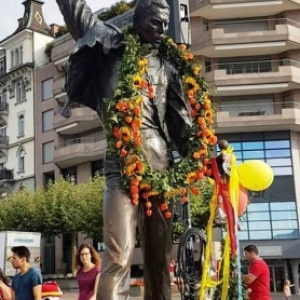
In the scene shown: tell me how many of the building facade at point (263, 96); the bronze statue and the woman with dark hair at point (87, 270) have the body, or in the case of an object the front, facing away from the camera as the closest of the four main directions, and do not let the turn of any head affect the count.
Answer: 0

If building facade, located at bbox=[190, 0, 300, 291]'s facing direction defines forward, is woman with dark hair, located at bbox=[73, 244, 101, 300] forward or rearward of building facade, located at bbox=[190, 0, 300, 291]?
forward

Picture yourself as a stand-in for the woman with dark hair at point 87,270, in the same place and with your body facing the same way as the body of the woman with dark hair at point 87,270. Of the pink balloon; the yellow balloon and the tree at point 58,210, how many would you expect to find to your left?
2

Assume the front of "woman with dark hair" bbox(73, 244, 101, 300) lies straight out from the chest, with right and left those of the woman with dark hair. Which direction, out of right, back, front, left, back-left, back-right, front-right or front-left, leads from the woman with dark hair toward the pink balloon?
left

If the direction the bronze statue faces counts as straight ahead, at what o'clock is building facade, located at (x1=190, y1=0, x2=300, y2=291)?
The building facade is roughly at 8 o'clock from the bronze statue.

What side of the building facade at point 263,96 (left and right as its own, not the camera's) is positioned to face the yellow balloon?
front

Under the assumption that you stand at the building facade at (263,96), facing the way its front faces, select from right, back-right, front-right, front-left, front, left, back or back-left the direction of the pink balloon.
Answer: front

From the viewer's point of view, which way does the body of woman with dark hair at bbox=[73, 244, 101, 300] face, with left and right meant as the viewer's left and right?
facing the viewer and to the left of the viewer

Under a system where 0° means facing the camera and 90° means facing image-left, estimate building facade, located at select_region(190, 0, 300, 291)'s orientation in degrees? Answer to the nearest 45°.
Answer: approximately 0°

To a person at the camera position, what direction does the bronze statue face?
facing the viewer and to the right of the viewer

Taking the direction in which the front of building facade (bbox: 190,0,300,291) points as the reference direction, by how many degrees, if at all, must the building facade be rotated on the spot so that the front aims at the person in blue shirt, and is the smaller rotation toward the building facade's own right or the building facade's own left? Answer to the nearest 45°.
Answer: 0° — it already faces them
